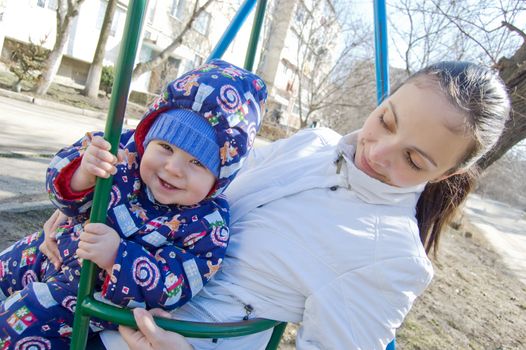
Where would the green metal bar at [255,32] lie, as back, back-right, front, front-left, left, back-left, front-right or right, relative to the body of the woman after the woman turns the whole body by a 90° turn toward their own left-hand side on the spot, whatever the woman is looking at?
back

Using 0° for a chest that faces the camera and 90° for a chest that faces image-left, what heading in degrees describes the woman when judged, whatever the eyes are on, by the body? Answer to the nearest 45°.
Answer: approximately 45°

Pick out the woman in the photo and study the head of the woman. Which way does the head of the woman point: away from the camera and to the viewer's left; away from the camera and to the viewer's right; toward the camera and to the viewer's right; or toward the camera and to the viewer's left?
toward the camera and to the viewer's left

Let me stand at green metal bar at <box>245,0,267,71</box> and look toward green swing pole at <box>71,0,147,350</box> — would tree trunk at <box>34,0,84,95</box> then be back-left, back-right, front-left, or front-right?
back-right

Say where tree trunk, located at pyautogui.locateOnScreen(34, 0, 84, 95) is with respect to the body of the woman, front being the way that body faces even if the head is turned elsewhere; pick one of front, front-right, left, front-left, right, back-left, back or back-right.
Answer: right
